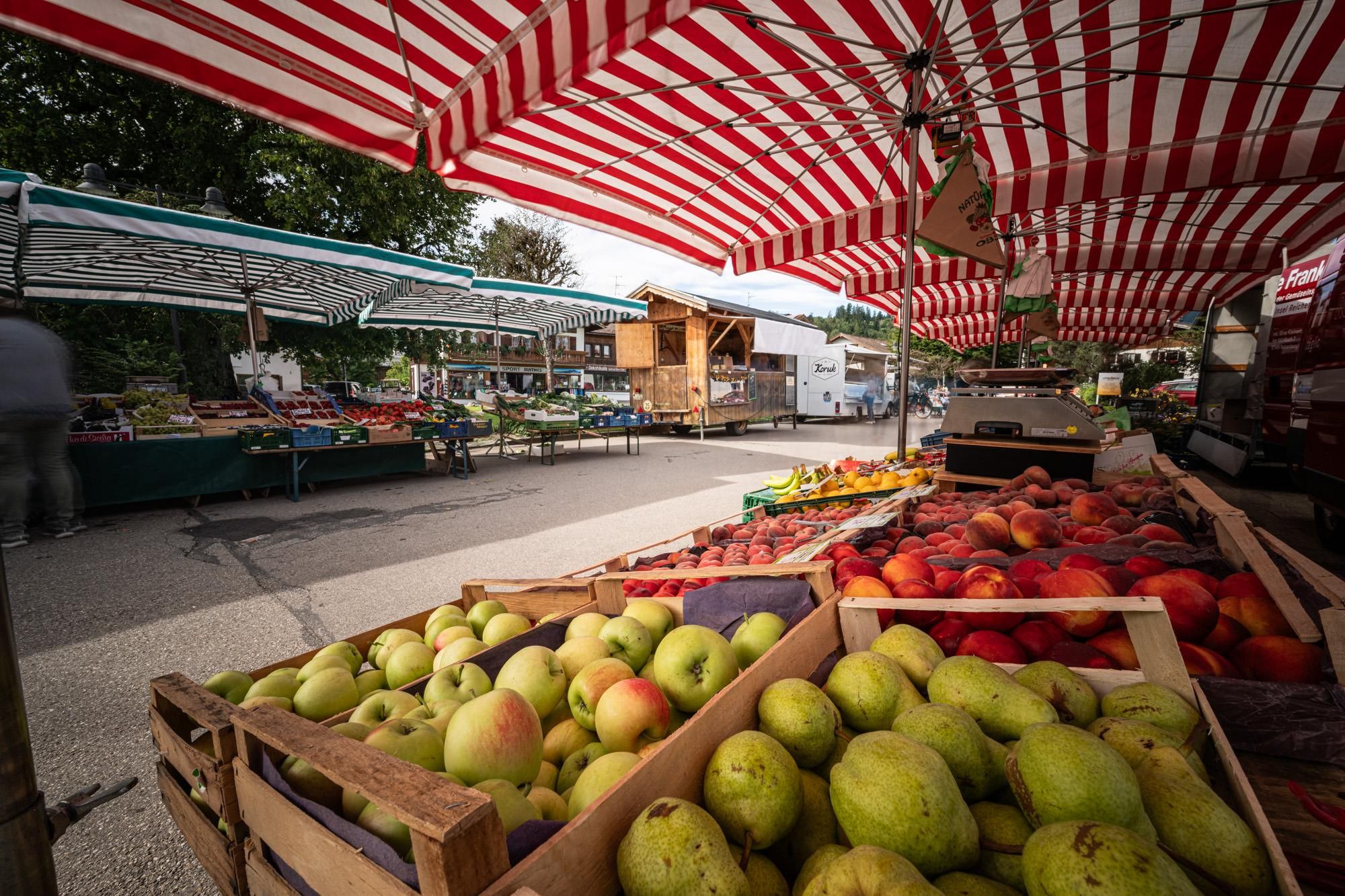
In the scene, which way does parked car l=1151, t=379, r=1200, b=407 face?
to the viewer's left

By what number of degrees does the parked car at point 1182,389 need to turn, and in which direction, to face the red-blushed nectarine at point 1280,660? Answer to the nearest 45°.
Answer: approximately 90° to its left

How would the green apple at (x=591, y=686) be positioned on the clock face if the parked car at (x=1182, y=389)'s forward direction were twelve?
The green apple is roughly at 9 o'clock from the parked car.

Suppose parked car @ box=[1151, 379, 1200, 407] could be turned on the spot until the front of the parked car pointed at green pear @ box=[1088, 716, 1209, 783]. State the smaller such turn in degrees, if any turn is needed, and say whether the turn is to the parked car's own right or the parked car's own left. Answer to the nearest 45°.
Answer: approximately 90° to the parked car's own left
